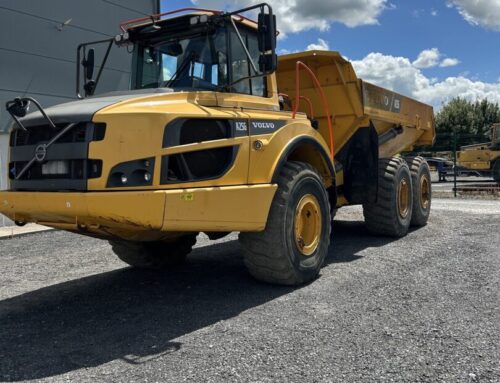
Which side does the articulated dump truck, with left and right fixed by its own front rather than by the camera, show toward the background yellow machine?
back

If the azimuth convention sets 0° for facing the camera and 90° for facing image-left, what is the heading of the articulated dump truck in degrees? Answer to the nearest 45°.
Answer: approximately 45°

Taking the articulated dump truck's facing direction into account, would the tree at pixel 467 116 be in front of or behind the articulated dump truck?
behind

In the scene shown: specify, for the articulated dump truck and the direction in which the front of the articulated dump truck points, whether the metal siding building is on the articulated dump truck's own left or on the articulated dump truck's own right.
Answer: on the articulated dump truck's own right
